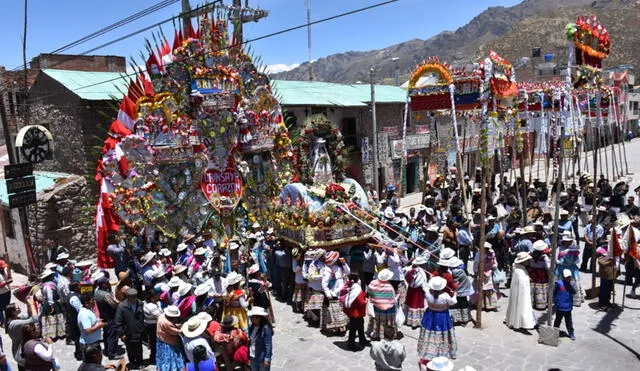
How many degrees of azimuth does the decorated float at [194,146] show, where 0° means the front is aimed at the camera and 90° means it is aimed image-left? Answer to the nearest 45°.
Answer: approximately 0°

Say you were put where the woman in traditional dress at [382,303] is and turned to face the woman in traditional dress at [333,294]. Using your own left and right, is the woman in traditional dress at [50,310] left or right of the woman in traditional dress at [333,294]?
left

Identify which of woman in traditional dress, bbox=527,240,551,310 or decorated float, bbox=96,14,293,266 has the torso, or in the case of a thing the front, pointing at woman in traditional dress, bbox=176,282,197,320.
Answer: the decorated float

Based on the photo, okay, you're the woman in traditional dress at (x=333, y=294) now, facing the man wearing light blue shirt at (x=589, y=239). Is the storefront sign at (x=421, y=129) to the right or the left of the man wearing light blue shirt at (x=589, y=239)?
left
